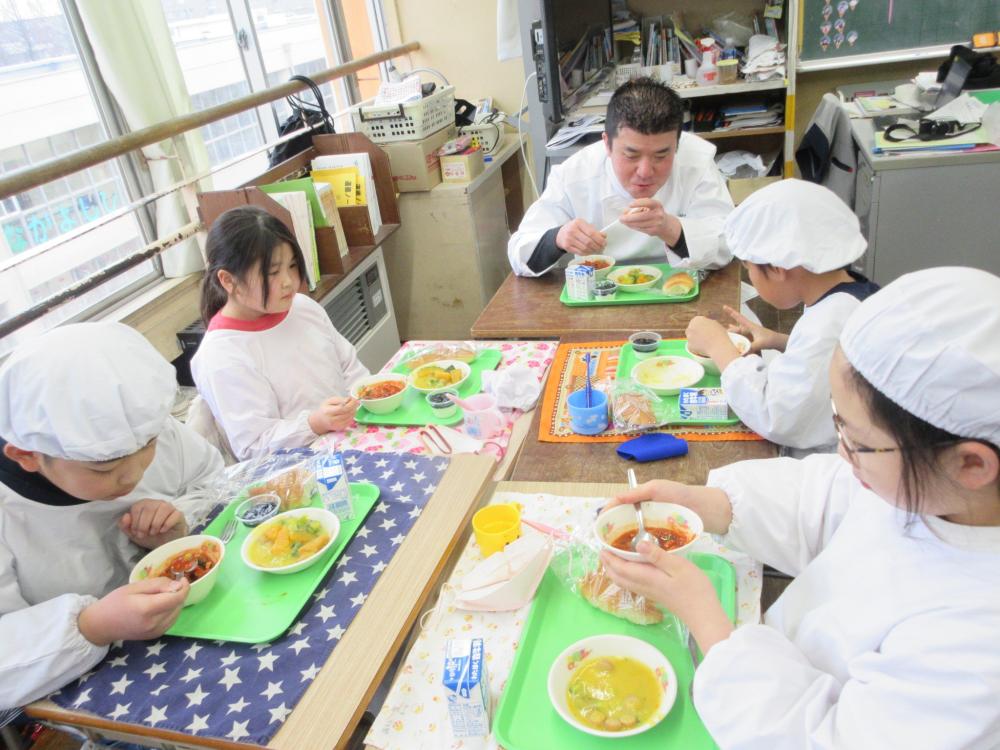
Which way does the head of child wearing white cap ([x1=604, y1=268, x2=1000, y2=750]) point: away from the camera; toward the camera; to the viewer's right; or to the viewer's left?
to the viewer's left

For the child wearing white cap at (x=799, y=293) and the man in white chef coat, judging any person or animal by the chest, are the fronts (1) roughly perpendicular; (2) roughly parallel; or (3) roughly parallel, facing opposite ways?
roughly perpendicular

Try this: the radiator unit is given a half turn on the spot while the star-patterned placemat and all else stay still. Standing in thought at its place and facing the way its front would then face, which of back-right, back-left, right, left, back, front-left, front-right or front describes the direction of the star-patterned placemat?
back-left

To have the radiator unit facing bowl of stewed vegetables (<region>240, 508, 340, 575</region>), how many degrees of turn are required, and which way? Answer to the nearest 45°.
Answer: approximately 45° to its right

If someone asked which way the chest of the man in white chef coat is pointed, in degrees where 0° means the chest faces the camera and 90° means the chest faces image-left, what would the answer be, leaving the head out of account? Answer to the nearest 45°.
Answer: approximately 0°

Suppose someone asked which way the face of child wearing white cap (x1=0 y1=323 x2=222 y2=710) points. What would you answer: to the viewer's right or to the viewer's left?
to the viewer's right

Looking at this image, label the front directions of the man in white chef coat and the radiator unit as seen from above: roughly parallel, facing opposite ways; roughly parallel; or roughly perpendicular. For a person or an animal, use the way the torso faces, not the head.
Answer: roughly perpendicular

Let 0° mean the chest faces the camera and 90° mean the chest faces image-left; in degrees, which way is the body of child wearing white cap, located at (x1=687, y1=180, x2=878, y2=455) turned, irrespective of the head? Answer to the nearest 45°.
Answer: approximately 90°

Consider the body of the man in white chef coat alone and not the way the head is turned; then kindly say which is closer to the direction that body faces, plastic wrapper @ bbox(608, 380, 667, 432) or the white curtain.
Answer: the plastic wrapper

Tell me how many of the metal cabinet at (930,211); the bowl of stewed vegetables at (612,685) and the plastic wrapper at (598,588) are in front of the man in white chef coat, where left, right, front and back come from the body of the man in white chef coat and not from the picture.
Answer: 2

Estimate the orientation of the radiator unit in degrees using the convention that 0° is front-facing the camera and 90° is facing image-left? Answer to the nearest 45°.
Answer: approximately 315°

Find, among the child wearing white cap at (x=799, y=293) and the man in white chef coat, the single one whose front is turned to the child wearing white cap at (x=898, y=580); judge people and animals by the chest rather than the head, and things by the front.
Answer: the man in white chef coat

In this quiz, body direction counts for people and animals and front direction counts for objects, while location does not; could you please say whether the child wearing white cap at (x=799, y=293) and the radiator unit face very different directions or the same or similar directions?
very different directions
